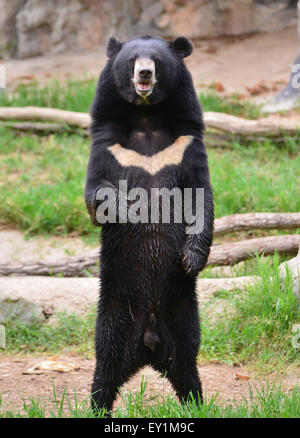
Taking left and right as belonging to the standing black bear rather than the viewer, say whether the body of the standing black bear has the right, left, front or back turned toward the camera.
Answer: front

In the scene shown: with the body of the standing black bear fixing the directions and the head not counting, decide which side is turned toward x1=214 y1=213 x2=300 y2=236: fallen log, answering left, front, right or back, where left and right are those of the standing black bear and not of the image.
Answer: back
